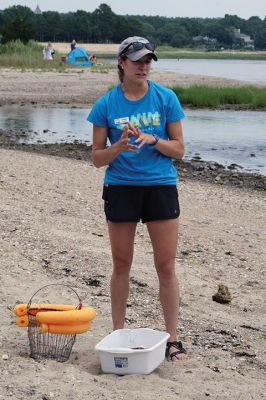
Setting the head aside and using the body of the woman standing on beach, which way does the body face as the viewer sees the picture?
toward the camera

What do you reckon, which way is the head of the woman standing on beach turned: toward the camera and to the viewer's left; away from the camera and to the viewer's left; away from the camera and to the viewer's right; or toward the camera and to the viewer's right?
toward the camera and to the viewer's right
